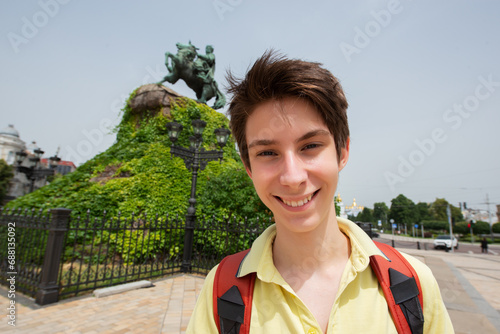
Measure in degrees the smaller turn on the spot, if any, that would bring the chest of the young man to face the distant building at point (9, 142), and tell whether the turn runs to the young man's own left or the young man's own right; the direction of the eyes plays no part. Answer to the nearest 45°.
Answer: approximately 135° to the young man's own right

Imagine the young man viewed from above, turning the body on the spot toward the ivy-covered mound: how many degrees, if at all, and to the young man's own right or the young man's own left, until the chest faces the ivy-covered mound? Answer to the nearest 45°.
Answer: approximately 135° to the young man's own right

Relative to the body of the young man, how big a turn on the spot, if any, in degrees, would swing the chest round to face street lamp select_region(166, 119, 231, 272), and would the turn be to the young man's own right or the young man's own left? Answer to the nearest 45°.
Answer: approximately 135° to the young man's own right

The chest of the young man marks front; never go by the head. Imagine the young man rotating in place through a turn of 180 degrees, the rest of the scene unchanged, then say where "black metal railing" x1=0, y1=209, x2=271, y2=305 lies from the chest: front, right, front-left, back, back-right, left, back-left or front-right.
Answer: front-left

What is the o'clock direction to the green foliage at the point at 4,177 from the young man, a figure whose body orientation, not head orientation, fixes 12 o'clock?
The green foliage is roughly at 4 o'clock from the young man.

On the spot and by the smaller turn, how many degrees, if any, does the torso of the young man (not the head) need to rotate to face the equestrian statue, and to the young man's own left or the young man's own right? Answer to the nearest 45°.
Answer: approximately 135° to the young man's own right

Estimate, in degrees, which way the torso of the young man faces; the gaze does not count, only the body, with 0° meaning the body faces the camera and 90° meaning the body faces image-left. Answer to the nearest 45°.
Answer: approximately 0°
